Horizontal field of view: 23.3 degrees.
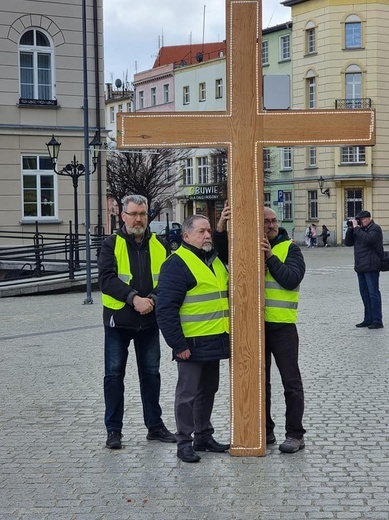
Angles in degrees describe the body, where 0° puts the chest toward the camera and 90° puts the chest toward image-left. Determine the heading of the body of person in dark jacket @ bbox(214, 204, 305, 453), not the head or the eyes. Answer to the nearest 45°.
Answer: approximately 45°

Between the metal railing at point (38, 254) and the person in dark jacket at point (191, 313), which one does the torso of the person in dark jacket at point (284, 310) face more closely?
the person in dark jacket

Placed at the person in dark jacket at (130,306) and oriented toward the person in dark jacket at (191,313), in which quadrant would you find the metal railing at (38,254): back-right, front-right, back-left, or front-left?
back-left

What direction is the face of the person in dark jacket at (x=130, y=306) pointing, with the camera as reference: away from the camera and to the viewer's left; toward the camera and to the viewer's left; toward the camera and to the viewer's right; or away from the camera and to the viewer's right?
toward the camera and to the viewer's right

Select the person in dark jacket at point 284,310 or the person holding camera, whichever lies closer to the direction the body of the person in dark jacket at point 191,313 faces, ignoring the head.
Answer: the person in dark jacket

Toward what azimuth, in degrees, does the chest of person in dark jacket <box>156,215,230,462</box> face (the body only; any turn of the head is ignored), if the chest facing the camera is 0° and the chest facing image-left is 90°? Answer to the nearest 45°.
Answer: approximately 315°

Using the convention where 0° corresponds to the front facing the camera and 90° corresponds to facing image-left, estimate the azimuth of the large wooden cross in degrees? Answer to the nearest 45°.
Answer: approximately 0°

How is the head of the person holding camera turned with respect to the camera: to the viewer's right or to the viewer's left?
to the viewer's left

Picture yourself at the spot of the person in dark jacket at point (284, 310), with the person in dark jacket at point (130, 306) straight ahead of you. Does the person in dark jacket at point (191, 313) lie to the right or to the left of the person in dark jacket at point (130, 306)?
left
